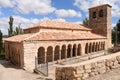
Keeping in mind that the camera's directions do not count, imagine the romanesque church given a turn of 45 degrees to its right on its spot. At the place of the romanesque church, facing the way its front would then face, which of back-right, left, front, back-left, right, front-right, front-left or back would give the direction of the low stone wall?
front

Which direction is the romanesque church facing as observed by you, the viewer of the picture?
facing the viewer and to the right of the viewer
